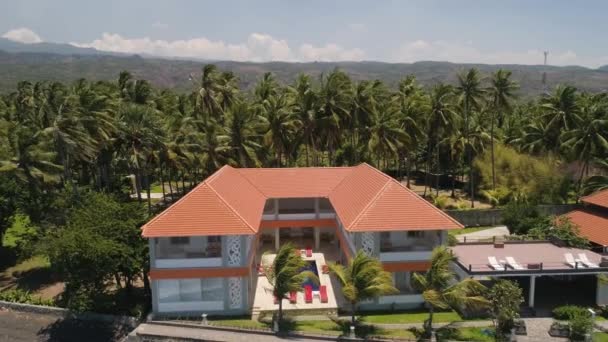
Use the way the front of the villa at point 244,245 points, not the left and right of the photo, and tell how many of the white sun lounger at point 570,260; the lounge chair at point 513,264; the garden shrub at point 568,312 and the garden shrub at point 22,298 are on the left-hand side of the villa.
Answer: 3

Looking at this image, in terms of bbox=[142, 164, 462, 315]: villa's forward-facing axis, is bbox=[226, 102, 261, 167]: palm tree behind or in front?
behind

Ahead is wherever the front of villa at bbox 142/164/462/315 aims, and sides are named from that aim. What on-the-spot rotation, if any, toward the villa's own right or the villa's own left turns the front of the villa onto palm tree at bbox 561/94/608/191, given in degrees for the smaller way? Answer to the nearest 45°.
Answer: approximately 135° to the villa's own left

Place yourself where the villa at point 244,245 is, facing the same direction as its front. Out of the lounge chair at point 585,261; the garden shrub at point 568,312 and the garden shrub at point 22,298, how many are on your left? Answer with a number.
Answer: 2

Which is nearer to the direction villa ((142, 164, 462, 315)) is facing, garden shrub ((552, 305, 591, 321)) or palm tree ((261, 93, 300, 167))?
the garden shrub

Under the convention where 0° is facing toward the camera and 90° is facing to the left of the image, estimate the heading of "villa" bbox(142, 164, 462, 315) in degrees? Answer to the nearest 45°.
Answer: approximately 0°

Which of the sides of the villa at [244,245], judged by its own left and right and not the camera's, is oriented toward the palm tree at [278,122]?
back

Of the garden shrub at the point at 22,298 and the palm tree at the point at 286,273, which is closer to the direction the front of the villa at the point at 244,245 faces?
the palm tree

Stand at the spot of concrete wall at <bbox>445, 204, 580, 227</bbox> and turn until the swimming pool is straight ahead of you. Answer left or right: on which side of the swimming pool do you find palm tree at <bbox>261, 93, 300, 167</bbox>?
right

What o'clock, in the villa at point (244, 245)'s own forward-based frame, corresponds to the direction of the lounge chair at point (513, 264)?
The lounge chair is roughly at 9 o'clock from the villa.

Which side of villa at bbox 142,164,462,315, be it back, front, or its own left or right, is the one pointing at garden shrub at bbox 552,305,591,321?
left
